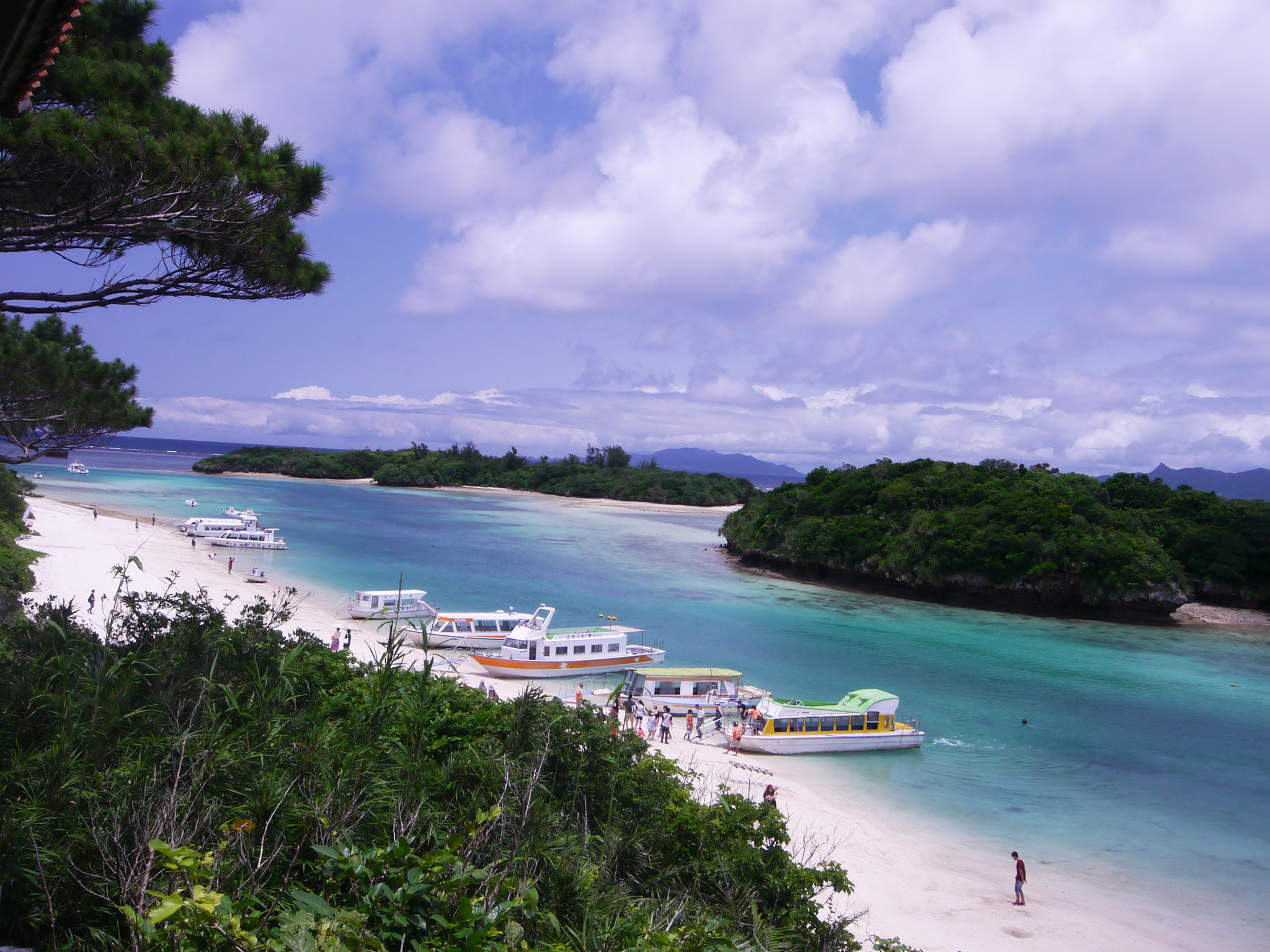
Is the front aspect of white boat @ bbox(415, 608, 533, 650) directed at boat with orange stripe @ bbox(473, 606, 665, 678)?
no

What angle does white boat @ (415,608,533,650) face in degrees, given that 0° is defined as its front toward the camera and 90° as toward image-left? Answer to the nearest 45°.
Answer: approximately 90°

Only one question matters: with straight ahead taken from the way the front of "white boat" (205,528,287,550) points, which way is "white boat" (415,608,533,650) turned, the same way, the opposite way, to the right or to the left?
the same way

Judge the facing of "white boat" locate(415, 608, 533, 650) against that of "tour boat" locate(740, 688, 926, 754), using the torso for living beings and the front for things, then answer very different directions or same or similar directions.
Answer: same or similar directions

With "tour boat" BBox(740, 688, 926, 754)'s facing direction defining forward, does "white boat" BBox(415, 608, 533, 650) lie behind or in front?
in front

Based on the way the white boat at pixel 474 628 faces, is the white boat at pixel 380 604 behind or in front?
in front

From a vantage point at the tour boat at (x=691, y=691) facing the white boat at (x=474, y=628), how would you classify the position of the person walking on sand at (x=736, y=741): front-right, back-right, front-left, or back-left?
back-left

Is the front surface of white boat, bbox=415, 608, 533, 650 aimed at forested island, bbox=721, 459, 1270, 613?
no

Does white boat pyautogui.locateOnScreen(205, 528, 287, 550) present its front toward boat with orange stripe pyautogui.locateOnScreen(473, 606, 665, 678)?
no

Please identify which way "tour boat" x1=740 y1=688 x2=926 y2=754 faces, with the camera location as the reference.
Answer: facing to the left of the viewer

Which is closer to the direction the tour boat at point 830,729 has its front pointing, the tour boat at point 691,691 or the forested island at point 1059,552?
the tour boat

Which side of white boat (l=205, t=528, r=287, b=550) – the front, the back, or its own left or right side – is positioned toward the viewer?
left

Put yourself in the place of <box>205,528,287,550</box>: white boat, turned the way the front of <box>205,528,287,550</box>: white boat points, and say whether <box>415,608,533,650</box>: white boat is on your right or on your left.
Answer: on your left
